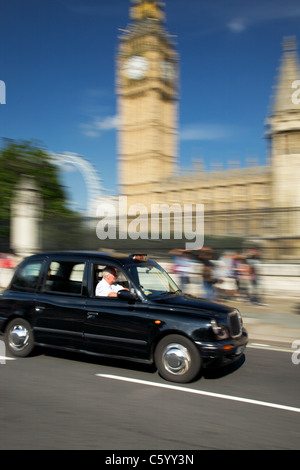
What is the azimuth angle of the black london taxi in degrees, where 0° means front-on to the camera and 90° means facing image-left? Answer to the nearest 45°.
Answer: approximately 315°

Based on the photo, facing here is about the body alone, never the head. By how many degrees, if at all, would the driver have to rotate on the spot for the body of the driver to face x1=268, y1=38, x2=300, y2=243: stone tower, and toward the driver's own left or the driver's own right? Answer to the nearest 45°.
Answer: approximately 45° to the driver's own left

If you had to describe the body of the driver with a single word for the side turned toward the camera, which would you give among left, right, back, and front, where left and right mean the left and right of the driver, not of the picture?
right

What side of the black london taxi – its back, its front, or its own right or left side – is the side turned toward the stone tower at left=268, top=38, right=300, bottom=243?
left
